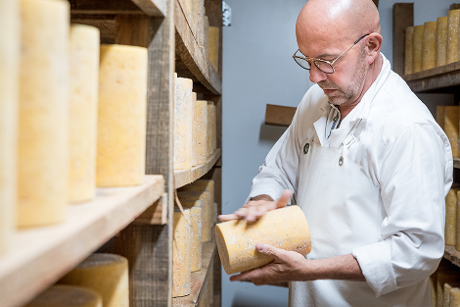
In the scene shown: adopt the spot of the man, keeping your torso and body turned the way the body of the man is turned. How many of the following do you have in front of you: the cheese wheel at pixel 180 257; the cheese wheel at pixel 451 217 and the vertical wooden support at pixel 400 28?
1

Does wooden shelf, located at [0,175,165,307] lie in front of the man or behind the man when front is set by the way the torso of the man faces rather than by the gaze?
in front

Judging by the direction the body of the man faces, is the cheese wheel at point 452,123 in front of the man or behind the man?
behind

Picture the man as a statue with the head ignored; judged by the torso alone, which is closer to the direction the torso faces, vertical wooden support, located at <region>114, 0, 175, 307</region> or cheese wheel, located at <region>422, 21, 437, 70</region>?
the vertical wooden support

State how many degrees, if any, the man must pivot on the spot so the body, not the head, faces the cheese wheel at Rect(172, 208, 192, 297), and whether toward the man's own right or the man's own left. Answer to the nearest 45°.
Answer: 0° — they already face it

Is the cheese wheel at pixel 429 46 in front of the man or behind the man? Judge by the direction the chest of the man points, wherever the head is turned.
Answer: behind

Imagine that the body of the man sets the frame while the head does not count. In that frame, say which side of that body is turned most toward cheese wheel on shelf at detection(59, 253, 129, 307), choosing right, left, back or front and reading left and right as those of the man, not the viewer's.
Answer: front

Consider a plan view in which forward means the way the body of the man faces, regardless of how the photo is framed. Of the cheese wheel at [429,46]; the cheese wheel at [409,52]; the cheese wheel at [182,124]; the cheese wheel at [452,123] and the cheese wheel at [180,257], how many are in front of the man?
2

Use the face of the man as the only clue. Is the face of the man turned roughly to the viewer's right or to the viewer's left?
to the viewer's left

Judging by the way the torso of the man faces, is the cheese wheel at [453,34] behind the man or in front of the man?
behind

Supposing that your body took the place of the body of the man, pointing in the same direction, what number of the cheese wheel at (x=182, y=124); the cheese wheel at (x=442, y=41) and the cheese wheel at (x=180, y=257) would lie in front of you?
2

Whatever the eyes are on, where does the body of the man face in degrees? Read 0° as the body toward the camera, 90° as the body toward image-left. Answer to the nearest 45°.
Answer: approximately 45°

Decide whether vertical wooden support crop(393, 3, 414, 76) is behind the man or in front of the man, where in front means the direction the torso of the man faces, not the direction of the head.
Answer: behind

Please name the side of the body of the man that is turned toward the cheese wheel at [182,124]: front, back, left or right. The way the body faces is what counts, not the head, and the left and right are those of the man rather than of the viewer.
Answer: front

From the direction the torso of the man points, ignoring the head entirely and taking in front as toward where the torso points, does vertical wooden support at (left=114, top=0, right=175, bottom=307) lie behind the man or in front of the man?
in front
